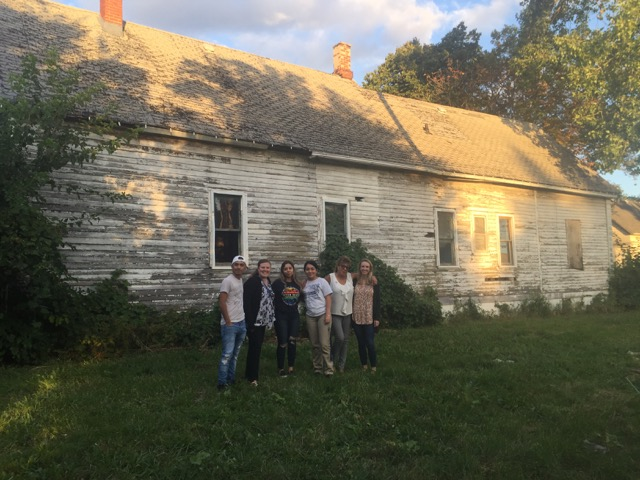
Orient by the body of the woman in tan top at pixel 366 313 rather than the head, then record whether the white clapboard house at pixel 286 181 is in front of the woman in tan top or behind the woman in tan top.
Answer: behind

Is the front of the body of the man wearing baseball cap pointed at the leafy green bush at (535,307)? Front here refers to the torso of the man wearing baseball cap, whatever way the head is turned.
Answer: no

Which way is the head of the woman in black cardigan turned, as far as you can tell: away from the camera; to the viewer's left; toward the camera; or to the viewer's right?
toward the camera

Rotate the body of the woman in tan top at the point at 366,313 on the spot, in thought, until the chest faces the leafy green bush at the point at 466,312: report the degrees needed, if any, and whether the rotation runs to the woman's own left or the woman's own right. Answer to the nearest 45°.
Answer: approximately 180°

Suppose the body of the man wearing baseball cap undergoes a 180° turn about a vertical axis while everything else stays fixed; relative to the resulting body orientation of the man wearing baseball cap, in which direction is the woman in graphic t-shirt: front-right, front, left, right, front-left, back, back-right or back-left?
right

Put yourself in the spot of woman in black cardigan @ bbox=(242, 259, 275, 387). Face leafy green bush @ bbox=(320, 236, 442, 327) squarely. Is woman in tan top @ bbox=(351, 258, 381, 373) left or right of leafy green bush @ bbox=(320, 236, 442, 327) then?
right

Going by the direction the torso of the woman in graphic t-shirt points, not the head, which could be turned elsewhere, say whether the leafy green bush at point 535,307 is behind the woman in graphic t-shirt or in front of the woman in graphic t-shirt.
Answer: behind

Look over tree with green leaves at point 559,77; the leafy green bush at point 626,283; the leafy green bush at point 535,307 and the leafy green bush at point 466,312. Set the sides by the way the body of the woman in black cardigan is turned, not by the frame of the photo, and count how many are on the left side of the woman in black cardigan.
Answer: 4

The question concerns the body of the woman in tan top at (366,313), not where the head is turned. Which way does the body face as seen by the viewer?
toward the camera

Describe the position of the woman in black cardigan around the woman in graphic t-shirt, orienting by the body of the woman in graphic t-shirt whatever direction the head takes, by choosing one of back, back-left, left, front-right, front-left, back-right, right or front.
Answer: front-right

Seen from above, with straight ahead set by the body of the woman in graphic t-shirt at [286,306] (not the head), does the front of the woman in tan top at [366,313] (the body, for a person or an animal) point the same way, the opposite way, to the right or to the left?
the same way

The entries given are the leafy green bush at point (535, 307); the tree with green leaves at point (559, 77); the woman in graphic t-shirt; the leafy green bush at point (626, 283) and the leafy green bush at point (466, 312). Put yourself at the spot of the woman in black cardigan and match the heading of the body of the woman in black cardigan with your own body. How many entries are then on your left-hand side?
5

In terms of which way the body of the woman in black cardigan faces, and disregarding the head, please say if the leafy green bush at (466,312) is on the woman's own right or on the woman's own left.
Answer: on the woman's own left

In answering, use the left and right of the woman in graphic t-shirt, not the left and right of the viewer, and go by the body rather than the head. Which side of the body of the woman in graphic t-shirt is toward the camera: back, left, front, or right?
front

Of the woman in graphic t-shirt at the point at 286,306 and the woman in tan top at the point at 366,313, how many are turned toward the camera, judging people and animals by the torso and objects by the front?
2

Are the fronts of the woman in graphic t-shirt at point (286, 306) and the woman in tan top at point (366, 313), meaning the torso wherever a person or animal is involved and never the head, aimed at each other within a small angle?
no

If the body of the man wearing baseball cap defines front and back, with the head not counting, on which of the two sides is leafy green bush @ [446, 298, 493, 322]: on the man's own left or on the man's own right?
on the man's own left

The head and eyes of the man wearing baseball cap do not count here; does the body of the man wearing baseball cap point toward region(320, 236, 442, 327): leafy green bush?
no

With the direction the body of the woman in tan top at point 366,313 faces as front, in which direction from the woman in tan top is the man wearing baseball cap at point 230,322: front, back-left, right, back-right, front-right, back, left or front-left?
front-right

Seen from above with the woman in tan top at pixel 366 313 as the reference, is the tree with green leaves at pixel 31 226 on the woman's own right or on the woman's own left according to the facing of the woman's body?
on the woman's own right

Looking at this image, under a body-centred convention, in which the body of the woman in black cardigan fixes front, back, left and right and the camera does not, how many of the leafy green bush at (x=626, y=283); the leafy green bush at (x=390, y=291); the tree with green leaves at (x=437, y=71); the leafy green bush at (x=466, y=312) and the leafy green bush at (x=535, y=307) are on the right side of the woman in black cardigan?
0

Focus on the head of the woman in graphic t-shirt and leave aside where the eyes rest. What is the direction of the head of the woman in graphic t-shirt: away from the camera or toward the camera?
toward the camera

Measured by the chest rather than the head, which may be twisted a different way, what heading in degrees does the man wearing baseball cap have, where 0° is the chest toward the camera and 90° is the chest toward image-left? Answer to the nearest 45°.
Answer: approximately 315°
